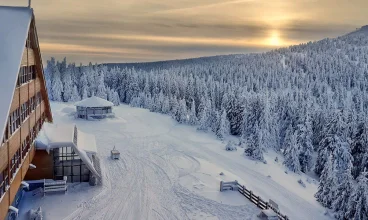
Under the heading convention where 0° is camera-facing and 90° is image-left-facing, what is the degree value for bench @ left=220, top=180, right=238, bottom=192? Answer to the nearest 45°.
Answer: approximately 0°

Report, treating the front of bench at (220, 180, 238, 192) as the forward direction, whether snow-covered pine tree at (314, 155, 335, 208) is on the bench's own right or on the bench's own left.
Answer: on the bench's own left

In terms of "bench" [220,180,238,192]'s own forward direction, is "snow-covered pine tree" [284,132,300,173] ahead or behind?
behind

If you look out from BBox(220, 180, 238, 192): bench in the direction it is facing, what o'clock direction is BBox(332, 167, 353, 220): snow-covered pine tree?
The snow-covered pine tree is roughly at 10 o'clock from the bench.

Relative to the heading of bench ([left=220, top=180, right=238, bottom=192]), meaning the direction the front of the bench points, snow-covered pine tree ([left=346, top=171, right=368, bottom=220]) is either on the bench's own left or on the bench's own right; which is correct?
on the bench's own left
